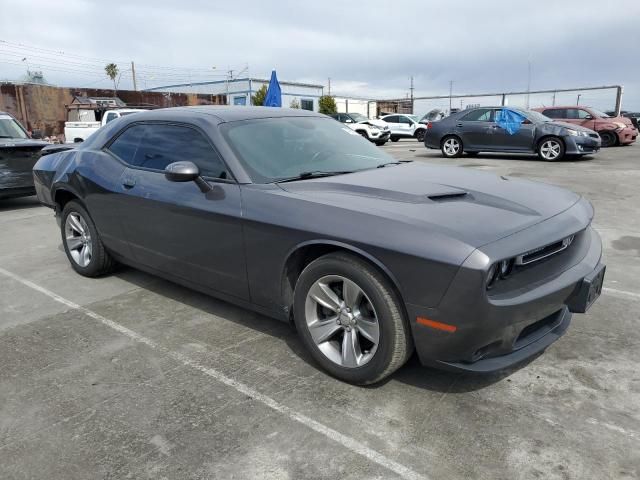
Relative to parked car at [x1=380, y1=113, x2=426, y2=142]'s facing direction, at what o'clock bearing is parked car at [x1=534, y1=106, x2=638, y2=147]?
parked car at [x1=534, y1=106, x2=638, y2=147] is roughly at 12 o'clock from parked car at [x1=380, y1=113, x2=426, y2=142].

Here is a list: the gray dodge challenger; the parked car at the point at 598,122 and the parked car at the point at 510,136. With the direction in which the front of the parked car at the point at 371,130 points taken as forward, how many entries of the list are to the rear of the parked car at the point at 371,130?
0

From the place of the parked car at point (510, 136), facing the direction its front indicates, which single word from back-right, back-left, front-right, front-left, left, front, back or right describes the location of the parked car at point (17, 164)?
back-right

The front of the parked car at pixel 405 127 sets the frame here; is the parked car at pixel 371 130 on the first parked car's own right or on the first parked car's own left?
on the first parked car's own right

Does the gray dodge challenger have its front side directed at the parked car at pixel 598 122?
no

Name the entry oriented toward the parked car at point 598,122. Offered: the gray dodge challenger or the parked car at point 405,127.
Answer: the parked car at point 405,127

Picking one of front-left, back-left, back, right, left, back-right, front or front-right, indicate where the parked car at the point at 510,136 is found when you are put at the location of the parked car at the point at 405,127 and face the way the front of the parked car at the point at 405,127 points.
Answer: front-right

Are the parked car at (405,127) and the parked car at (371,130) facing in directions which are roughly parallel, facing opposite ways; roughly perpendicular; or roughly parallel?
roughly parallel

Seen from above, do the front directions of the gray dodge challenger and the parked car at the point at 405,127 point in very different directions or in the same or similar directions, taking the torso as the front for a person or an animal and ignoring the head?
same or similar directions

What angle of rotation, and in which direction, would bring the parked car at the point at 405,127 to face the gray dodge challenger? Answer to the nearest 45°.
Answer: approximately 45° to its right

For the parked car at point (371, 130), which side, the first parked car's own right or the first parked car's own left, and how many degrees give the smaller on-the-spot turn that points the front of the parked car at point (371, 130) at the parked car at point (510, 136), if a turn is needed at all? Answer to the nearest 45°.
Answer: approximately 45° to the first parked car's own right

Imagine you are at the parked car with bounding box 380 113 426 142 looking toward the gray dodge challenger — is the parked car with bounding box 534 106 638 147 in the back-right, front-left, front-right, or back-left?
front-left

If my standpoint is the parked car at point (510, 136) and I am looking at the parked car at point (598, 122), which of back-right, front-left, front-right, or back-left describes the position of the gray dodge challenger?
back-right

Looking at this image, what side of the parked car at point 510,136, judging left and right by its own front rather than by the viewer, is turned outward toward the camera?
right

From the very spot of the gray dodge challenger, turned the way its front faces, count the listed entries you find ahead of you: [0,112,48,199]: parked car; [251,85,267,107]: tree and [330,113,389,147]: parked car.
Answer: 0

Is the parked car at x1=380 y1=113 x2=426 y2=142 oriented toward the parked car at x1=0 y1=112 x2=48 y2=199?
no

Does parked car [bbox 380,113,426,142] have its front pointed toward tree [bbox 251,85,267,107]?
no

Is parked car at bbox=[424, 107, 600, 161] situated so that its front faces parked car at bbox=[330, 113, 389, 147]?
no

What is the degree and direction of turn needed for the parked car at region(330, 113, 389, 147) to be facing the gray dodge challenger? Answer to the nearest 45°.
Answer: approximately 45° to its right

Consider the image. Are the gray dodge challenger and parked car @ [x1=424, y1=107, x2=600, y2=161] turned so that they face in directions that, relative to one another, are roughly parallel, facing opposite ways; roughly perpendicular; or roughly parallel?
roughly parallel
